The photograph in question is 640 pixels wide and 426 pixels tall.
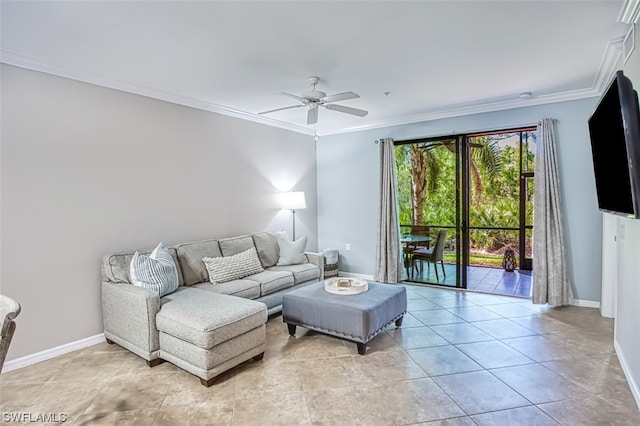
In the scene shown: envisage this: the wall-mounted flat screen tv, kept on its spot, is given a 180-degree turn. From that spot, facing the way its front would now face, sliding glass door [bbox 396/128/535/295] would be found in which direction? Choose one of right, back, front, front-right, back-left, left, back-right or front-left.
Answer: back-left

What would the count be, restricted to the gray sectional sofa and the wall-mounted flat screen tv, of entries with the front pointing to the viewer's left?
1

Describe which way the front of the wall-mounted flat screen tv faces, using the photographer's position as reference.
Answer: facing to the left of the viewer

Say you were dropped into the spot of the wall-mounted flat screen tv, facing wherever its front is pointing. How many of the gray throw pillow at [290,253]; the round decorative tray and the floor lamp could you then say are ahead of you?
3

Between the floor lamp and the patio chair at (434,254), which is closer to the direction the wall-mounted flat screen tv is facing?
the floor lamp

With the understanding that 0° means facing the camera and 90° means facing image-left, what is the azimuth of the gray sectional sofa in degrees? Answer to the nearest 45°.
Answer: approximately 315°

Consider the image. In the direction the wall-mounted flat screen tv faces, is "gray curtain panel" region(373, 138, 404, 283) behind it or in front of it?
in front

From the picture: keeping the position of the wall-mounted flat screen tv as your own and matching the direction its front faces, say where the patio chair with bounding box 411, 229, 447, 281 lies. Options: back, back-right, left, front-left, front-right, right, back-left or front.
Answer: front-right

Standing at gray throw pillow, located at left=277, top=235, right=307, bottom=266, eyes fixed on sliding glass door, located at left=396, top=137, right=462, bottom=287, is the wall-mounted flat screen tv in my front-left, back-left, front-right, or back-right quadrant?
front-right

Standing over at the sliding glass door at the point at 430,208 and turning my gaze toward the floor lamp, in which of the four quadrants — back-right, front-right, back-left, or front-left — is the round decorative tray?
front-left

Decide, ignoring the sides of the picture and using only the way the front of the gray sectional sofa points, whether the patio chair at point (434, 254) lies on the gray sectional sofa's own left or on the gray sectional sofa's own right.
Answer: on the gray sectional sofa's own left

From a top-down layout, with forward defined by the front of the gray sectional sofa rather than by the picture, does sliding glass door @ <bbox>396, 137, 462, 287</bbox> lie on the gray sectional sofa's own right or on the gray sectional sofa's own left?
on the gray sectional sofa's own left

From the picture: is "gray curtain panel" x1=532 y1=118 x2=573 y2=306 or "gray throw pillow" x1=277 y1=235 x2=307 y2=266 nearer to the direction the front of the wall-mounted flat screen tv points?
the gray throw pillow

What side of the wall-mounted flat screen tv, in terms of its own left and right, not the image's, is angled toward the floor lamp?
front

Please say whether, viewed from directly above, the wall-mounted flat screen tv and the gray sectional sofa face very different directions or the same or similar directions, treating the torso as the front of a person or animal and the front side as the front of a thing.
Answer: very different directions
